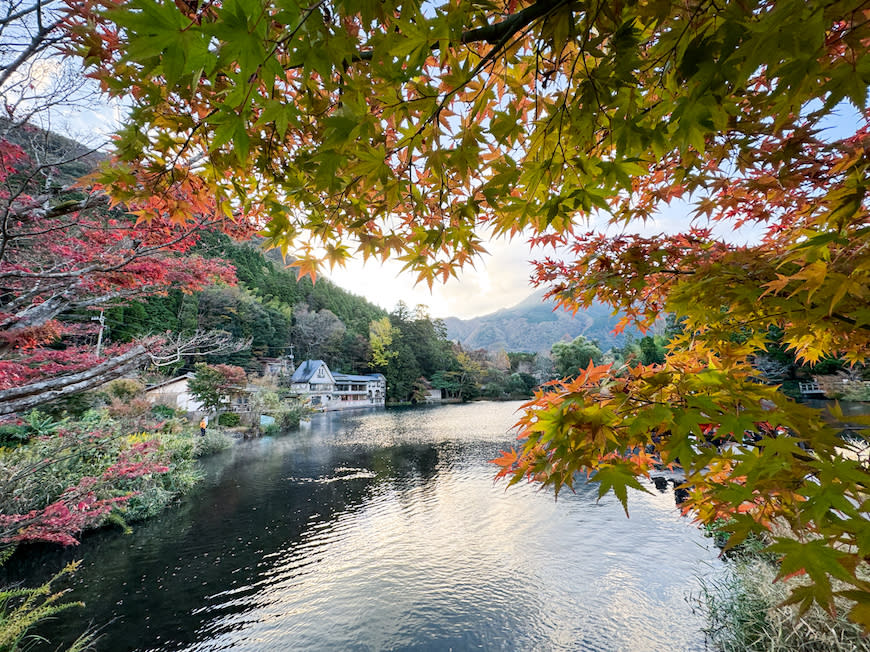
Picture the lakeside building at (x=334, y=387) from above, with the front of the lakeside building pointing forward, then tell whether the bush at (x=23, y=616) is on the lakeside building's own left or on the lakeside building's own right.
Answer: on the lakeside building's own right

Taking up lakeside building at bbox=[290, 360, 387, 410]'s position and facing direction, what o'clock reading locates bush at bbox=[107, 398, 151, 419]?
The bush is roughly at 2 o'clock from the lakeside building.

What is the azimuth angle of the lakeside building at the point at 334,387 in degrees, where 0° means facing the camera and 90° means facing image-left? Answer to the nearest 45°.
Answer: approximately 315°

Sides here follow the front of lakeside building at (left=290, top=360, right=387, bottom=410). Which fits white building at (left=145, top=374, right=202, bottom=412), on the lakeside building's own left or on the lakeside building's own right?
on the lakeside building's own right

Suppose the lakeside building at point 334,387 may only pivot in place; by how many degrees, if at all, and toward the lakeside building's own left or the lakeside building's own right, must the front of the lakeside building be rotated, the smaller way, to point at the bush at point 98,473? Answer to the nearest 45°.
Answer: approximately 45° to the lakeside building's own right

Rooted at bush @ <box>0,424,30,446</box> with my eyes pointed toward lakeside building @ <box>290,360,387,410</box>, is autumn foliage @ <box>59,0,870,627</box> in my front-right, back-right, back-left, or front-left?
back-right

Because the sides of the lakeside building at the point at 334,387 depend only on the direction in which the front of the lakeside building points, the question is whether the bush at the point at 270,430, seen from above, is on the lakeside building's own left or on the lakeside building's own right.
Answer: on the lakeside building's own right

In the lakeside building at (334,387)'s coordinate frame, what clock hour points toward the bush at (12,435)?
The bush is roughly at 2 o'clock from the lakeside building.

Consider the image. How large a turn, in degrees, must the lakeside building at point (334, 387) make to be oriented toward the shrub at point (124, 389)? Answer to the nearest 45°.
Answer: approximately 45° to its right

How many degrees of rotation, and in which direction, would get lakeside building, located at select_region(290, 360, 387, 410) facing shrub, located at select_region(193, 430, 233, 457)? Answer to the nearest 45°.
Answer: approximately 45° to its right

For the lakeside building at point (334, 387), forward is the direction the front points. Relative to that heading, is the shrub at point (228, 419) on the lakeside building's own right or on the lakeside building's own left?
on the lakeside building's own right

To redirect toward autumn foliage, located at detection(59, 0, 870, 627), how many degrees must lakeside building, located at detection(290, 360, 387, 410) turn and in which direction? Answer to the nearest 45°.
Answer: approximately 45° to its right
